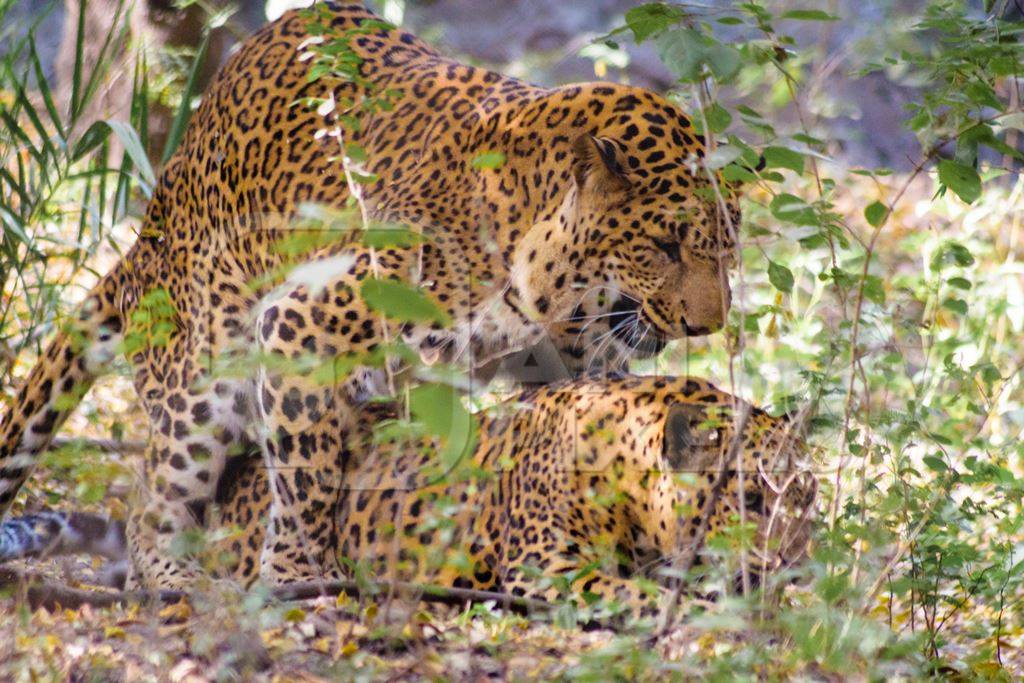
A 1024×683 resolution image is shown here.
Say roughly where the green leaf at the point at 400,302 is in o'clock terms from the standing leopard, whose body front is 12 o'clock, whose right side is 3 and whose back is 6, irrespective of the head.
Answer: The green leaf is roughly at 3 o'clock from the standing leopard.

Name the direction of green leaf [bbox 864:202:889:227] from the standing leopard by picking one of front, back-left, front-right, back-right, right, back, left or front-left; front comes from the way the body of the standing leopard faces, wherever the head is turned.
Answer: front-right

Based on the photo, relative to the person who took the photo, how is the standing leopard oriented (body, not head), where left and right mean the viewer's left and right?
facing to the right of the viewer

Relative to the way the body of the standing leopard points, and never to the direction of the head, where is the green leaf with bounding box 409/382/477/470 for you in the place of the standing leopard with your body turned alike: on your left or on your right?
on your right

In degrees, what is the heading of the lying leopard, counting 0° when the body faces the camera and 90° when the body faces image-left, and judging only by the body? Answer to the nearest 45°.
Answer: approximately 270°

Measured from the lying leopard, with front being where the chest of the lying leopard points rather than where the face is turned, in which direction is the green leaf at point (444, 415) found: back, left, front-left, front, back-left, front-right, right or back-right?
right

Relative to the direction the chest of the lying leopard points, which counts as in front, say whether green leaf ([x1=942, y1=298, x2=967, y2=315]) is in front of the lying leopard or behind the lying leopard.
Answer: in front
